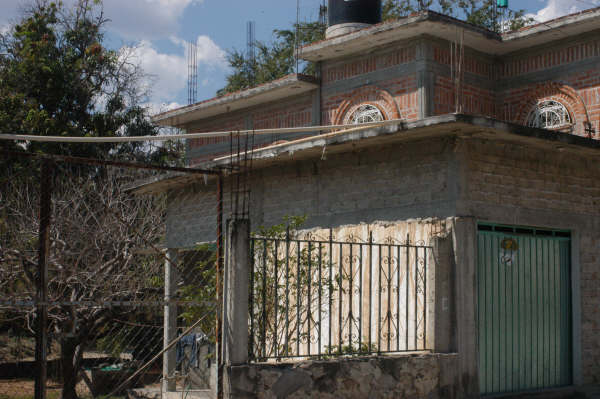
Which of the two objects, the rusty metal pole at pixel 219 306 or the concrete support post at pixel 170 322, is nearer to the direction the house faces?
the rusty metal pole

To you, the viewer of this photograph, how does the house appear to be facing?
facing the viewer and to the right of the viewer

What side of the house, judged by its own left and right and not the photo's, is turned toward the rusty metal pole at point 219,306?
right

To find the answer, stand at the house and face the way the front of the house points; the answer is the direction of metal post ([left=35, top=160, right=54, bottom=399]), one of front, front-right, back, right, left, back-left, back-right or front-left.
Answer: right
